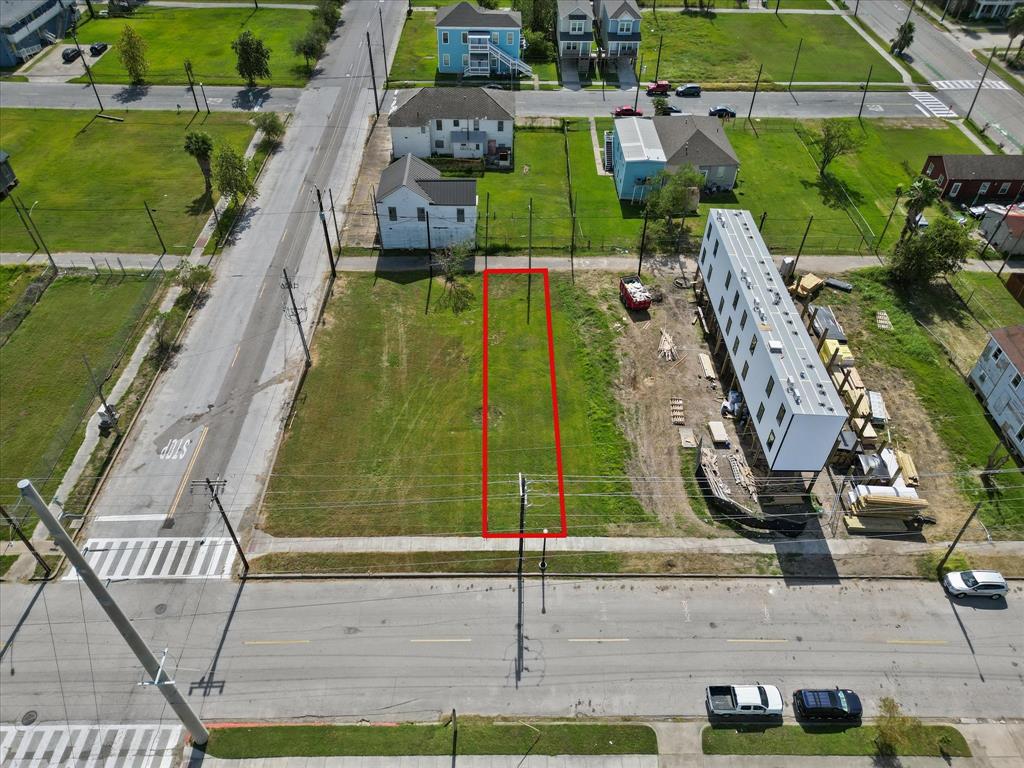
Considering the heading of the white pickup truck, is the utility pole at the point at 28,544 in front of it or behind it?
behind

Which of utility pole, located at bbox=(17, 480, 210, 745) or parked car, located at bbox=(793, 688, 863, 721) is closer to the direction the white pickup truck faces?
the parked car

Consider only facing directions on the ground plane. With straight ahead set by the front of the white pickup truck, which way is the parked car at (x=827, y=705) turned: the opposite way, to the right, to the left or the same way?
the same way

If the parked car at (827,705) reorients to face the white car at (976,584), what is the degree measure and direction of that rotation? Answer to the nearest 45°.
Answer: approximately 90° to its left

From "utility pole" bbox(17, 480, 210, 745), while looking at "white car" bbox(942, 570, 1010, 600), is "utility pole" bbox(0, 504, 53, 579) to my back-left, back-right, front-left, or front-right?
back-left

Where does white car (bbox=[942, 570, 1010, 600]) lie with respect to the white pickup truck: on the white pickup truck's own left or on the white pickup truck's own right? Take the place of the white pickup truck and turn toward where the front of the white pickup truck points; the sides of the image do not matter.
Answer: on the white pickup truck's own left

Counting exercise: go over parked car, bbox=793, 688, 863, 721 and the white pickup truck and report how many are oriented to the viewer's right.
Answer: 2

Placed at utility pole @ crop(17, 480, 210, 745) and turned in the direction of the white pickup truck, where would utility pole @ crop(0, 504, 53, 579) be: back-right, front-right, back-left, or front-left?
back-left

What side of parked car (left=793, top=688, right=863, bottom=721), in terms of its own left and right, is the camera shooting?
right

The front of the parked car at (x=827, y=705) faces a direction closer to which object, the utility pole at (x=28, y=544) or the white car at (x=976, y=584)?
the white car

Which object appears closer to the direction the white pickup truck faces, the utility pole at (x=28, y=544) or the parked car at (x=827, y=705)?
the parked car

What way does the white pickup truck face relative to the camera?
to the viewer's right

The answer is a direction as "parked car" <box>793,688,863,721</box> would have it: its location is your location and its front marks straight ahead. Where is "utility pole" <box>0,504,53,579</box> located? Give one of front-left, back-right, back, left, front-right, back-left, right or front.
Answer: back-right

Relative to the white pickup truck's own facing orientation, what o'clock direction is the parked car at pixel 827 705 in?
The parked car is roughly at 11 o'clock from the white pickup truck.
